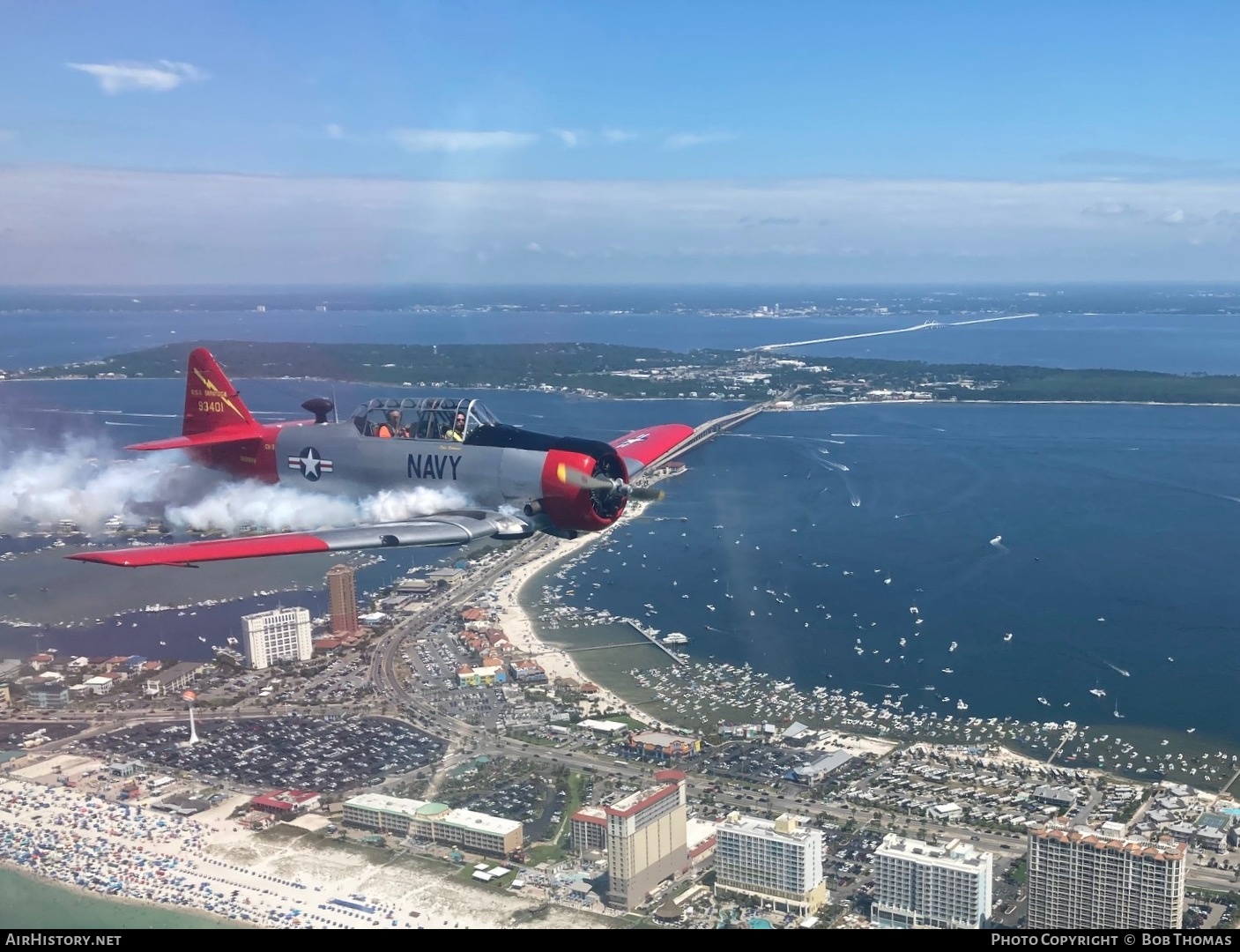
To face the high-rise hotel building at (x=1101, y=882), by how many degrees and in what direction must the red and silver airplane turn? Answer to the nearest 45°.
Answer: approximately 45° to its left

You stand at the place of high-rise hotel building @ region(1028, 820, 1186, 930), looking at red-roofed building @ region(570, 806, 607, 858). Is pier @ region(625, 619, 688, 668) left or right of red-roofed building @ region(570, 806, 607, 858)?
right

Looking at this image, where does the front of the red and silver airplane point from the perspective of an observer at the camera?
facing the viewer and to the right of the viewer

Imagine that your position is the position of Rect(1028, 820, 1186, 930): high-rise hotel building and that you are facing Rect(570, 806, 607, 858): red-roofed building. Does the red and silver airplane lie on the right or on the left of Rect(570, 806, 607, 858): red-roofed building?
left
